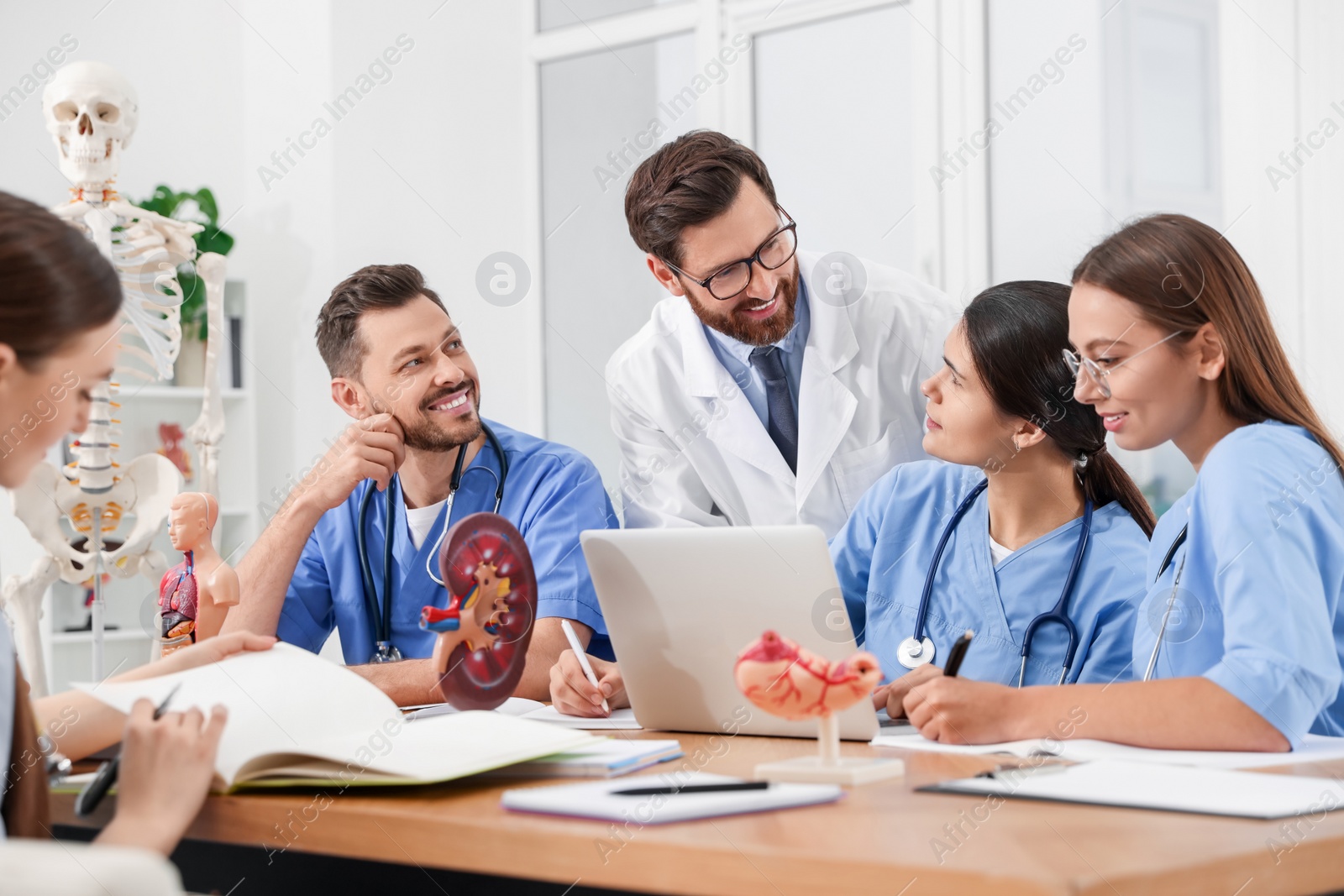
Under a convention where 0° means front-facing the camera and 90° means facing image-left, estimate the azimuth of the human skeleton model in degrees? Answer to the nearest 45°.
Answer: approximately 0°

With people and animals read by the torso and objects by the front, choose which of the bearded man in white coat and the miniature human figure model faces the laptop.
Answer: the bearded man in white coat

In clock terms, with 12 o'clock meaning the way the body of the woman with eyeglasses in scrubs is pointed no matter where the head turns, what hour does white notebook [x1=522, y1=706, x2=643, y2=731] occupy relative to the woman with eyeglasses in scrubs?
The white notebook is roughly at 12 o'clock from the woman with eyeglasses in scrubs.

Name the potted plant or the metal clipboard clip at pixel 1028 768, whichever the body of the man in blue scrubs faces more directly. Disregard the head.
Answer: the metal clipboard clip

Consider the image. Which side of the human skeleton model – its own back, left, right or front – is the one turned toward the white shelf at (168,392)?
back

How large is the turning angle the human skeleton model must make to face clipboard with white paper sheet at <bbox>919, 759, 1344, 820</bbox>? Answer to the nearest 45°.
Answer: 0° — it already faces it

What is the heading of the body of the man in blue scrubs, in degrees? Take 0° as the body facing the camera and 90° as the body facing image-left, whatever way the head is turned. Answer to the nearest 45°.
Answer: approximately 0°

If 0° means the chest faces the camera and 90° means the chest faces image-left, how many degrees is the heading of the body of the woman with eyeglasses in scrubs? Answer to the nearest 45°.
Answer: approximately 90°

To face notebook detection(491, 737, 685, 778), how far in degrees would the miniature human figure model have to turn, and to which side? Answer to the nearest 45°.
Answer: approximately 90° to its left

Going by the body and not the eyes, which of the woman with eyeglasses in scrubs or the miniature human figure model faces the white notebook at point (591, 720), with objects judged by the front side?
the woman with eyeglasses in scrubs

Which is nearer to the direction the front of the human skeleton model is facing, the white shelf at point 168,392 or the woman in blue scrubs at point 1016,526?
the woman in blue scrubs
